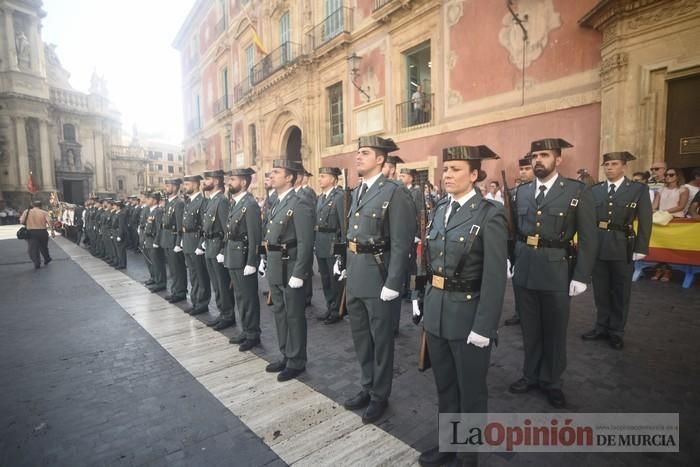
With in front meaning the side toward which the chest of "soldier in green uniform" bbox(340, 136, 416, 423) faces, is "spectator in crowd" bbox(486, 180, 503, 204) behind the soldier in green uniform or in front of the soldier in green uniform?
behind

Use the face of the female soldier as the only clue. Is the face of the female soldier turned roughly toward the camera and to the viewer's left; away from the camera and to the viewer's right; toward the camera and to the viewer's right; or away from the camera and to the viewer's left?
toward the camera and to the viewer's left

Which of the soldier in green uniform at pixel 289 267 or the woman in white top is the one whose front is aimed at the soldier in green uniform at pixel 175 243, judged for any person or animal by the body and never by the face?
the woman in white top

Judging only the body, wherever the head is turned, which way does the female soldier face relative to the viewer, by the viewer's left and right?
facing the viewer and to the left of the viewer

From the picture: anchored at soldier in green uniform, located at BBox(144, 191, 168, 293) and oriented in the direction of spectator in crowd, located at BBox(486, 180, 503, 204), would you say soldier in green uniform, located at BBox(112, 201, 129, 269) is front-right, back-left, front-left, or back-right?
back-left

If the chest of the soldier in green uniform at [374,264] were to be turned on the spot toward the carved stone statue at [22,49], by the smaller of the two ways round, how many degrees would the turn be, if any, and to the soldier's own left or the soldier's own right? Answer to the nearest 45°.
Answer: approximately 90° to the soldier's own right

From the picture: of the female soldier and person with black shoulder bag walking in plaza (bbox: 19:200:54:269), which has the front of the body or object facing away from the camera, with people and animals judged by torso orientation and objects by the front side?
the person with black shoulder bag walking in plaza

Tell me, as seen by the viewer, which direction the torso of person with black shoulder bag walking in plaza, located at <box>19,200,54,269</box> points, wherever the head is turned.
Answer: away from the camera

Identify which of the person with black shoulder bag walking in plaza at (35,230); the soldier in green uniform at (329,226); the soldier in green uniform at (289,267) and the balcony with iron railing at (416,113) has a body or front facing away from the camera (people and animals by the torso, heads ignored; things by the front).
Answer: the person with black shoulder bag walking in plaza
